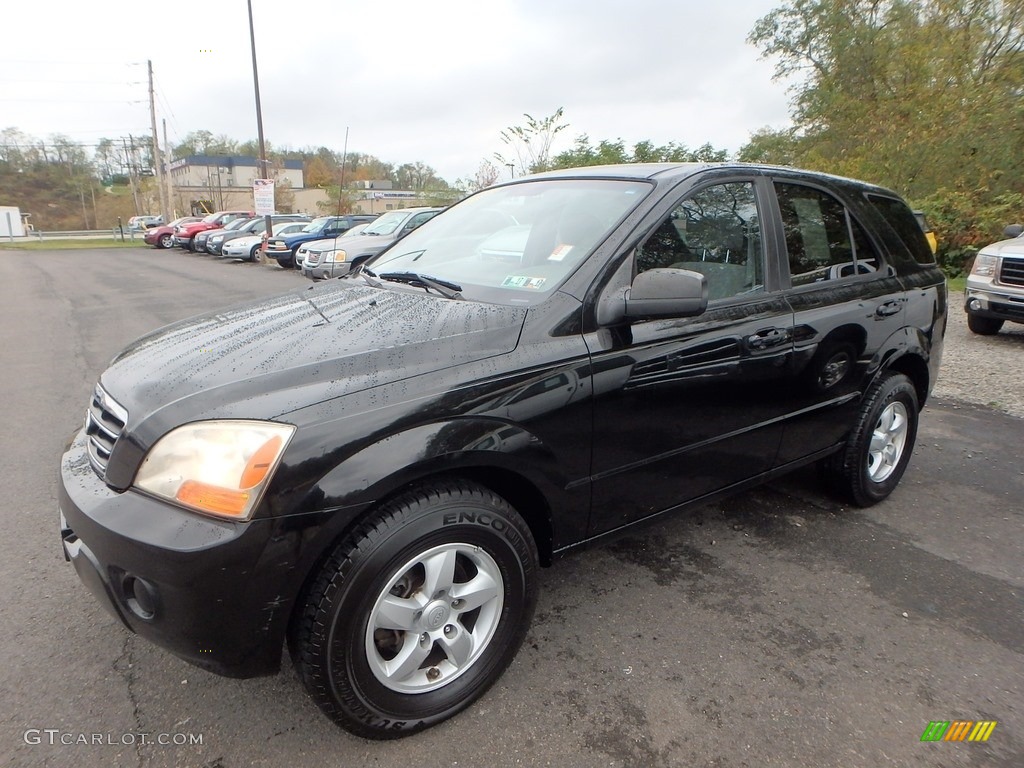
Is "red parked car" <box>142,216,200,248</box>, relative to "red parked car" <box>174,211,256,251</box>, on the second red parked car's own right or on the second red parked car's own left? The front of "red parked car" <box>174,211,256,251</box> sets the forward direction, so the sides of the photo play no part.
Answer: on the second red parked car's own right

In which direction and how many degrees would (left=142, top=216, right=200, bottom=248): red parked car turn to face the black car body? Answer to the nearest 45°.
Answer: approximately 45° to its left

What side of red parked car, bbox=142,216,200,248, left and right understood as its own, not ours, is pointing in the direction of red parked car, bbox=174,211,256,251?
left

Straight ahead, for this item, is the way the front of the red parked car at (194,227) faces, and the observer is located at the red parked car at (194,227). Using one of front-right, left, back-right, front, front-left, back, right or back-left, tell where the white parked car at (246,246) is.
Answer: front-left

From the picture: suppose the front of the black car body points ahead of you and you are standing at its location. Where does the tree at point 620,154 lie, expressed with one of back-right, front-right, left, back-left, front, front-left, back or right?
back-right

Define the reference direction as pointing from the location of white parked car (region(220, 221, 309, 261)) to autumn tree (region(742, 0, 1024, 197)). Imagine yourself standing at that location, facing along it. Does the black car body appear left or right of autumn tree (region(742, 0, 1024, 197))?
right

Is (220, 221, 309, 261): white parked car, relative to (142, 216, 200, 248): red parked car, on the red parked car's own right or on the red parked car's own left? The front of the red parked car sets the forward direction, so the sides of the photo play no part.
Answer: on the red parked car's own left

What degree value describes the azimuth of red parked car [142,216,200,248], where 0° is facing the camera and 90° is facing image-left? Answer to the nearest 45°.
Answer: approximately 45°

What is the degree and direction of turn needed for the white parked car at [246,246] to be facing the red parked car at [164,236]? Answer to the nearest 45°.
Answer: approximately 135° to its right

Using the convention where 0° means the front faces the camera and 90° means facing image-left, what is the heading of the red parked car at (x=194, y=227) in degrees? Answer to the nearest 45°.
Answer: approximately 45°
